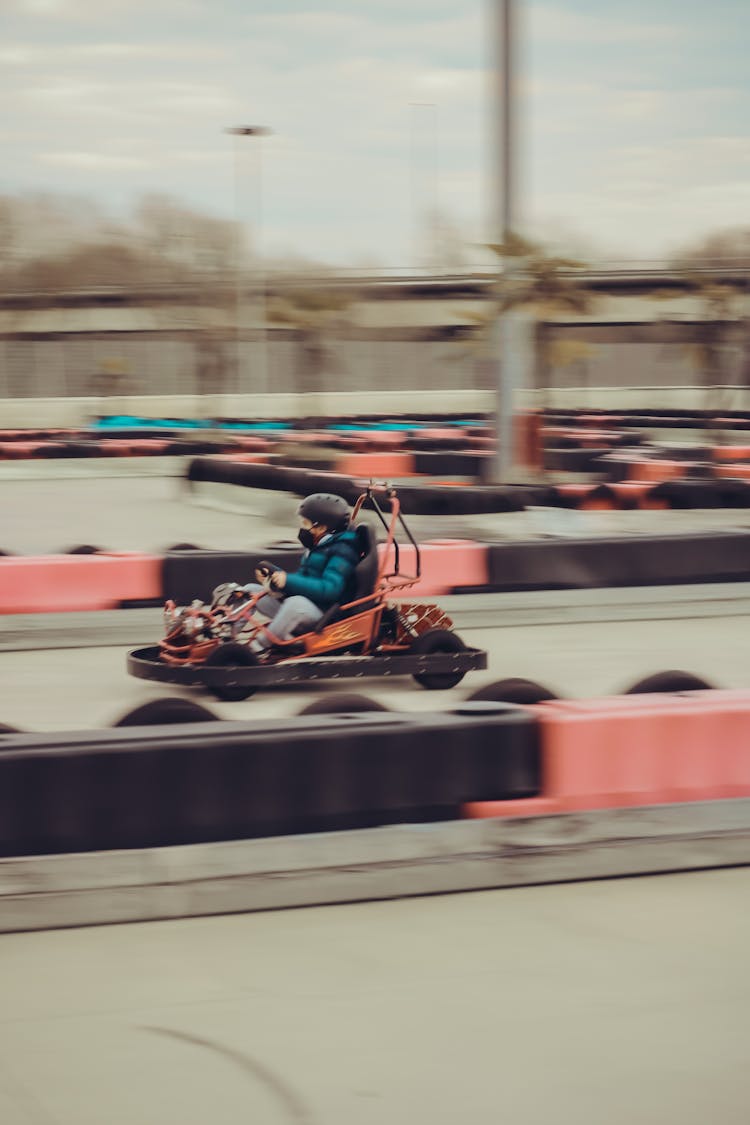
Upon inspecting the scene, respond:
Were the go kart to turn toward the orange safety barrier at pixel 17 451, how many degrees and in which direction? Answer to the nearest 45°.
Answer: approximately 90° to its right

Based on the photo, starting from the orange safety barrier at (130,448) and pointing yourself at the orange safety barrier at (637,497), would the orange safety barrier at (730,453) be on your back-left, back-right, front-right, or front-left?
front-left

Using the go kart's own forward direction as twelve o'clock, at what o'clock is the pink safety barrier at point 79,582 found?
The pink safety barrier is roughly at 2 o'clock from the go kart.

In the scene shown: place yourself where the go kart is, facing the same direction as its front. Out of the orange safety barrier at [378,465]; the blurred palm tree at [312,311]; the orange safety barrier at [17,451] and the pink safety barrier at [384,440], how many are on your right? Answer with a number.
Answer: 4

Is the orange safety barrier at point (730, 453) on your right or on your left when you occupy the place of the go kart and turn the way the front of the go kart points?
on your right

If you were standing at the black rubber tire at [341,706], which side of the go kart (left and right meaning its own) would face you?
left

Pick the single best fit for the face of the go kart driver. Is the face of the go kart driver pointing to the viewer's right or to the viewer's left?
to the viewer's left

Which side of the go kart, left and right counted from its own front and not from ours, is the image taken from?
left

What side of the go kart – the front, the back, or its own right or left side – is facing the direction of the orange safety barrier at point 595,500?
right

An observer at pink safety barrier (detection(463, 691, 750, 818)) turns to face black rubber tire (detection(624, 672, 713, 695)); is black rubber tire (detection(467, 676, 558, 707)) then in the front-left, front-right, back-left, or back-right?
front-left

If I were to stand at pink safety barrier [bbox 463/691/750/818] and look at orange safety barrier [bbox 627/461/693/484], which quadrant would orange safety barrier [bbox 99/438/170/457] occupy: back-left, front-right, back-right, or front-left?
front-left

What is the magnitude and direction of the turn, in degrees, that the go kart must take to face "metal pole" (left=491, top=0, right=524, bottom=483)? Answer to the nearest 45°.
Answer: approximately 90° to its right

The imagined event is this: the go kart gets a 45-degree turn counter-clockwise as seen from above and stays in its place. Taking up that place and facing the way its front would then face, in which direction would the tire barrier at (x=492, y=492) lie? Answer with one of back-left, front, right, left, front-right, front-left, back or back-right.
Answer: back-right

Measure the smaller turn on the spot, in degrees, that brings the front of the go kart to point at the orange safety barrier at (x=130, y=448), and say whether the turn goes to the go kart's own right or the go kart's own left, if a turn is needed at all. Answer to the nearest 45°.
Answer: approximately 90° to the go kart's own right
